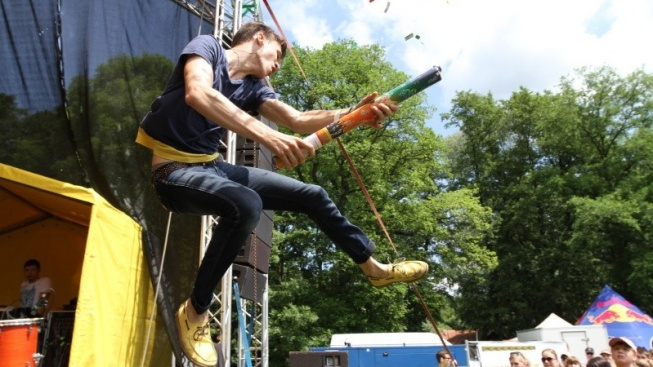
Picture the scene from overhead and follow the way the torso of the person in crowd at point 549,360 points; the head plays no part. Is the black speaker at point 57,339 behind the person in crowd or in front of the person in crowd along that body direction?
in front

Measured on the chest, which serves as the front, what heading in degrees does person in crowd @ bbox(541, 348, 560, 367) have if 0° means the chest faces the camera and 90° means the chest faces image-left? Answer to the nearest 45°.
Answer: approximately 45°

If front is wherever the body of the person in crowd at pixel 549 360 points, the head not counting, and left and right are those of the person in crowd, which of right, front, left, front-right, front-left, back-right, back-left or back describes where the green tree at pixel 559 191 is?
back-right

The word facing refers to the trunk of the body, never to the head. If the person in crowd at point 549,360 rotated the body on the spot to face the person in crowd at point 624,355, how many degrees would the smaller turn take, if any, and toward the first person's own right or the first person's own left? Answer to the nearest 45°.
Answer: approximately 90° to the first person's own left

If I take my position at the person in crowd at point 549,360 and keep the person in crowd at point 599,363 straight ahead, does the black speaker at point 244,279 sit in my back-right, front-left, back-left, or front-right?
back-right

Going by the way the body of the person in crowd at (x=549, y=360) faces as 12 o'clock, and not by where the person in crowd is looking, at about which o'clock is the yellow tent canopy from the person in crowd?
The yellow tent canopy is roughly at 12 o'clock from the person in crowd.

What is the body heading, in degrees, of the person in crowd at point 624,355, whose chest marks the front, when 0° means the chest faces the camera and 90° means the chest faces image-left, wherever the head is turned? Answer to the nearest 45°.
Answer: approximately 45°

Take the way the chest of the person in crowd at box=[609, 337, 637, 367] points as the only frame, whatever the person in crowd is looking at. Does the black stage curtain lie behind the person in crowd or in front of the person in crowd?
in front
